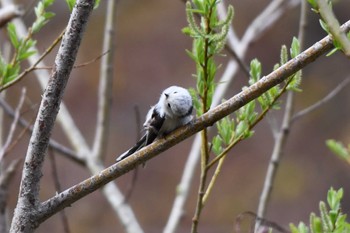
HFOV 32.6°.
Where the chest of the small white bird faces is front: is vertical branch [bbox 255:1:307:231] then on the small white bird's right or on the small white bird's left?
on the small white bird's left

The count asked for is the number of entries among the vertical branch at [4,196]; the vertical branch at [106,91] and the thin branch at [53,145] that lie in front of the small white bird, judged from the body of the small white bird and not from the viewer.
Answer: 0

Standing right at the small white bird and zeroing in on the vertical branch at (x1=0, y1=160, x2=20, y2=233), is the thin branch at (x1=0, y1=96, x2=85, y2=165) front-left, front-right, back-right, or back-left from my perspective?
front-right

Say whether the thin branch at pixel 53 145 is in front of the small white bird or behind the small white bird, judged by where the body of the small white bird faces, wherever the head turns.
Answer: behind

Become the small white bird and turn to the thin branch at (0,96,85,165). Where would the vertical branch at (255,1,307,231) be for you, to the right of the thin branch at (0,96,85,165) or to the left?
right

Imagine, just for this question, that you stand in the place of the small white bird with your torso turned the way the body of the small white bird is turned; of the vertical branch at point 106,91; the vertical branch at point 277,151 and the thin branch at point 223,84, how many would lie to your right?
0

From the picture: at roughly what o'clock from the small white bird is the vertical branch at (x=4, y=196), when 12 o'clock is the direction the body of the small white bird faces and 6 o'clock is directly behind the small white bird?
The vertical branch is roughly at 6 o'clock from the small white bird.

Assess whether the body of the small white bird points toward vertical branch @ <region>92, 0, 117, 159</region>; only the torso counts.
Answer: no

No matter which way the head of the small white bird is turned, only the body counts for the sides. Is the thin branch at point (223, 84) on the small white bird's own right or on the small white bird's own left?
on the small white bird's own left
